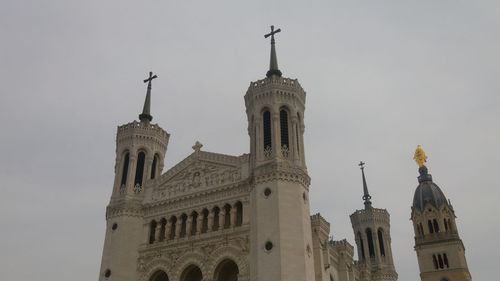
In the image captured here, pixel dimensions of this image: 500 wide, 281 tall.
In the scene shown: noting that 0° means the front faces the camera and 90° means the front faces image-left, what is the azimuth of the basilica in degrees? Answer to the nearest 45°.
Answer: approximately 45°
